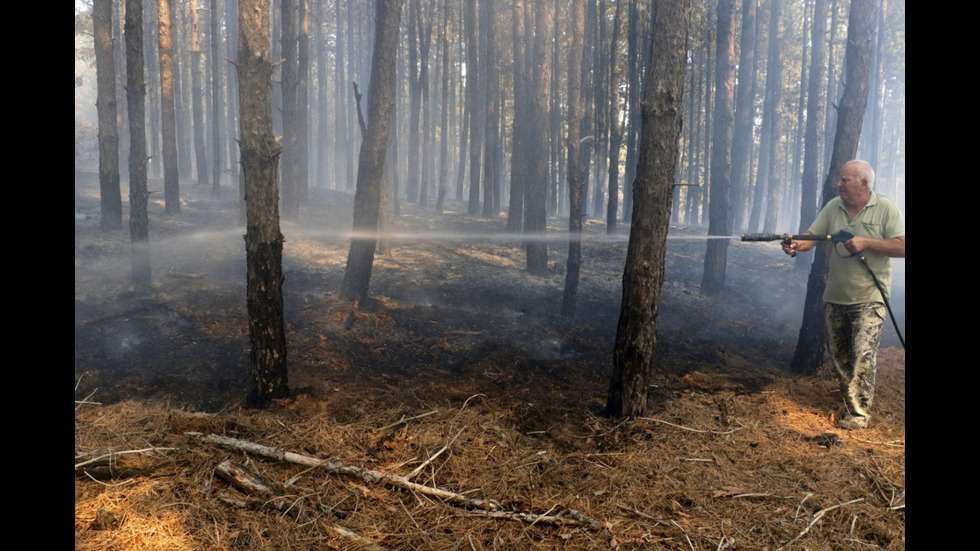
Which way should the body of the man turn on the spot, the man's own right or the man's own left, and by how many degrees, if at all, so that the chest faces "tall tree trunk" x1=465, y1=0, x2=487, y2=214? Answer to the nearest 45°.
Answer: approximately 90° to the man's own right

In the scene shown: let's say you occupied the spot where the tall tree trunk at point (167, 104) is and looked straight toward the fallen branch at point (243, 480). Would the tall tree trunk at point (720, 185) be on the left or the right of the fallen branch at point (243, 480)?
left

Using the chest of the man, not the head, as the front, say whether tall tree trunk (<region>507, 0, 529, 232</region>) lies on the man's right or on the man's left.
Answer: on the man's right

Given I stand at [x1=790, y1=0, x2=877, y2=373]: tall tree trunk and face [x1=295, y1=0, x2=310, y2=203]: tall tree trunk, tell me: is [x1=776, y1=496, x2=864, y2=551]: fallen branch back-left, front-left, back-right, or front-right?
back-left

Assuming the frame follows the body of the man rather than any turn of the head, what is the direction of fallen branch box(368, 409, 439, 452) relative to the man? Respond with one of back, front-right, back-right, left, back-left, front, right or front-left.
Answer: front

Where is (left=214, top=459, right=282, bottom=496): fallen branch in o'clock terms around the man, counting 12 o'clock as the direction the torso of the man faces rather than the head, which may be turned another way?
The fallen branch is roughly at 12 o'clock from the man.

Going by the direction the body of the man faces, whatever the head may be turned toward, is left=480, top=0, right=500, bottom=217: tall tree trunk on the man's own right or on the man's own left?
on the man's own right

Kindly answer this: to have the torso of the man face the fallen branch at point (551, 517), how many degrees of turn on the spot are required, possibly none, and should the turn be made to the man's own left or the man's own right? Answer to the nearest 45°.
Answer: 0° — they already face it

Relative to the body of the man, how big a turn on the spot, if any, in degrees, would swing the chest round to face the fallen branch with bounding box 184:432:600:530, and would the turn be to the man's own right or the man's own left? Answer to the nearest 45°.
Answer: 0° — they already face it

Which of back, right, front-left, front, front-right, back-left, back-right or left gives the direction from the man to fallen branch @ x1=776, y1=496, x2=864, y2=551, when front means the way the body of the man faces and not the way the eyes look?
front-left

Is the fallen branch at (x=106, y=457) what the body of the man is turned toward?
yes

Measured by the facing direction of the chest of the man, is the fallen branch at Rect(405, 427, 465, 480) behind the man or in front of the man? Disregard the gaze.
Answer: in front
